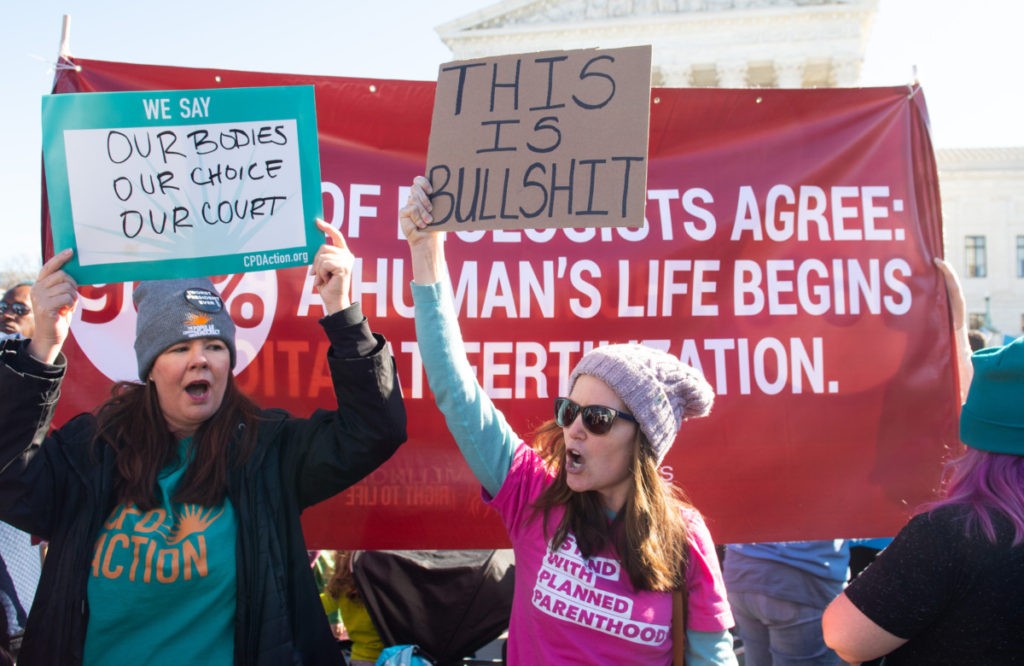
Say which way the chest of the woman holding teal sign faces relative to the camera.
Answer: toward the camera

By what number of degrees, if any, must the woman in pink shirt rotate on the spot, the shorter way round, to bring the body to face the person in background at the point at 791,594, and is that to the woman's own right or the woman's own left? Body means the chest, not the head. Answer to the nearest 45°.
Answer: approximately 180°

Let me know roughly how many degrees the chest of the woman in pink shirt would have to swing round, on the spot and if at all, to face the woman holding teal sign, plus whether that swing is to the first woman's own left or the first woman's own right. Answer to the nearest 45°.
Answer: approximately 45° to the first woman's own right

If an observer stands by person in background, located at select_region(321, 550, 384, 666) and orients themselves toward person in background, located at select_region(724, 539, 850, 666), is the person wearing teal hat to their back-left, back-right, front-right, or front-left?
front-right

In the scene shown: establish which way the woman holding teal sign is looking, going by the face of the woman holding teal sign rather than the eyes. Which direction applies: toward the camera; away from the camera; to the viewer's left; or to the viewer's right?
toward the camera

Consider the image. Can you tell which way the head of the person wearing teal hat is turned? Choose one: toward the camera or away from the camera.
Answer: away from the camera

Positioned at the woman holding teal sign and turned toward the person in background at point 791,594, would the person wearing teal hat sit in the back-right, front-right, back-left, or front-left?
front-right

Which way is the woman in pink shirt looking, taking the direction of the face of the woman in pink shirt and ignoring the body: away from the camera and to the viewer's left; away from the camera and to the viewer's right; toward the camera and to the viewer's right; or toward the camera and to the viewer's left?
toward the camera and to the viewer's left

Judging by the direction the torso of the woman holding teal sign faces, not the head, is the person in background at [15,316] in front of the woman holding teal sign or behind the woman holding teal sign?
behind

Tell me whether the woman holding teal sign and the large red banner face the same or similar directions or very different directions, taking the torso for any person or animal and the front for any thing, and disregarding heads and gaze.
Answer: same or similar directions

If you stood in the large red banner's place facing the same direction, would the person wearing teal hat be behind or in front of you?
in front

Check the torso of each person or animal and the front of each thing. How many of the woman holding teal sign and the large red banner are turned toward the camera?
2

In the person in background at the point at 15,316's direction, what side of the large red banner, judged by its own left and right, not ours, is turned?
right

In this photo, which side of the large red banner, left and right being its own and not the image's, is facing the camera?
front
